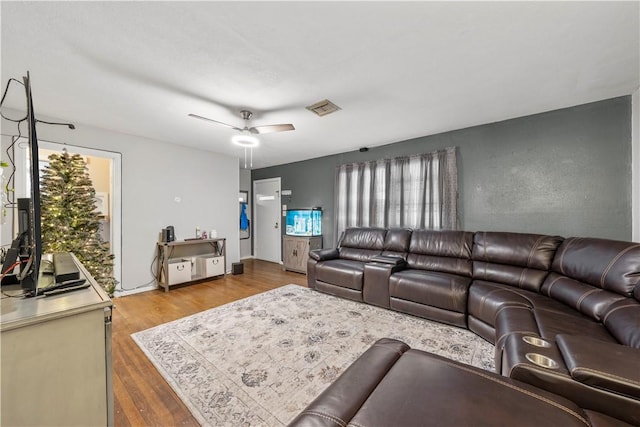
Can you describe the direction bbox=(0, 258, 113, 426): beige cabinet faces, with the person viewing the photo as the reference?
facing to the right of the viewer

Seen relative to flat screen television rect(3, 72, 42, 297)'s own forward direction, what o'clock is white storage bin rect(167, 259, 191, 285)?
The white storage bin is roughly at 10 o'clock from the flat screen television.

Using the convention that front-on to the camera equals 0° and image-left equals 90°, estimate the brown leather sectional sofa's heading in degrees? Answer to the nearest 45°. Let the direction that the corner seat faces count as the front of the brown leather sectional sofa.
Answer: approximately 45°

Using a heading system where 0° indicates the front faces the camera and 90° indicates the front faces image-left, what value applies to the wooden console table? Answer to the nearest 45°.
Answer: approximately 315°

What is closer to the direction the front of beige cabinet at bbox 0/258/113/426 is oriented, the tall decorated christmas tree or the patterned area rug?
the patterned area rug

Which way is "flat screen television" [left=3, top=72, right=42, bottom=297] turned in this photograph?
to the viewer's right
